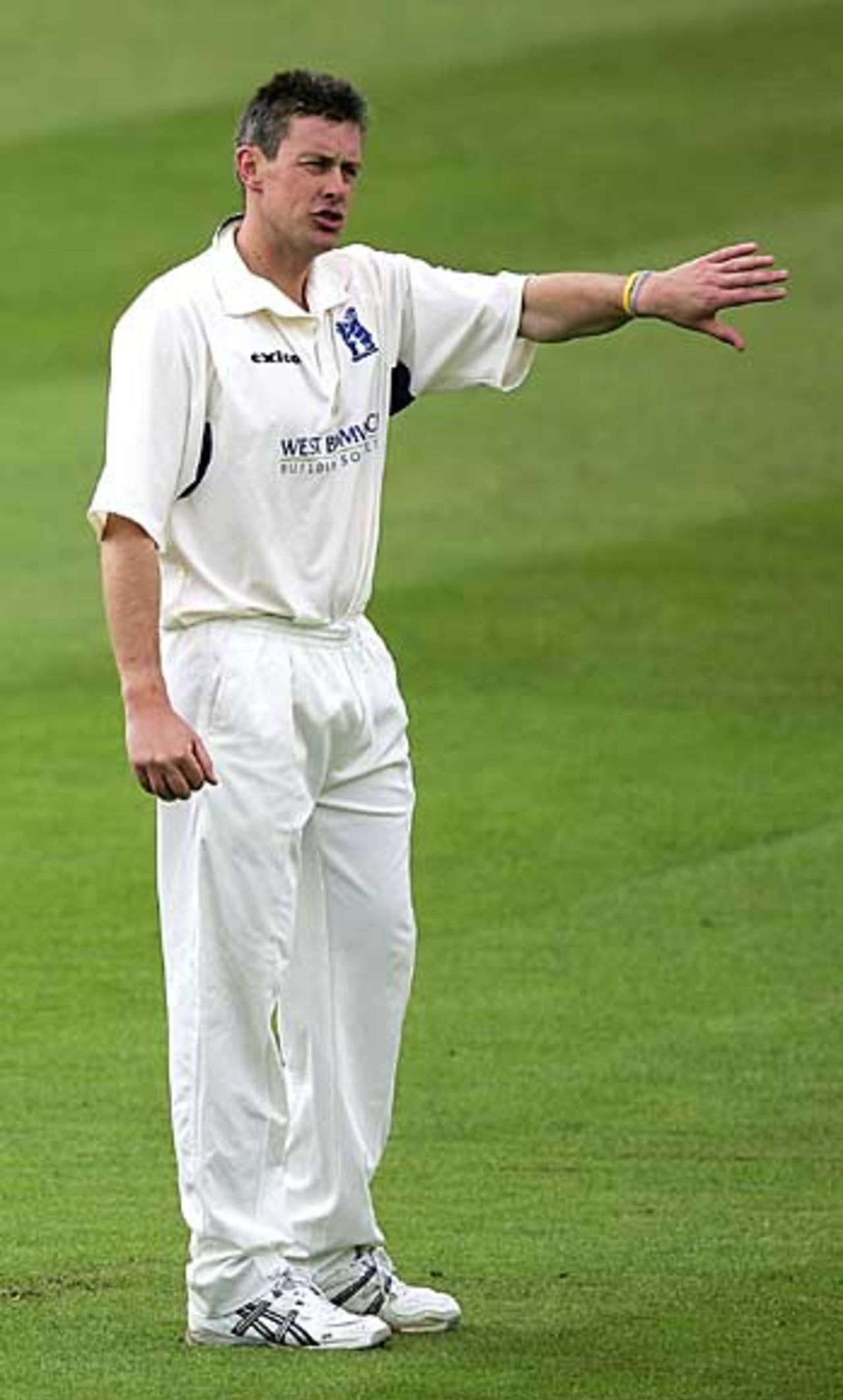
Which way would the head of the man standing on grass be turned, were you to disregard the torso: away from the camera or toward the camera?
toward the camera

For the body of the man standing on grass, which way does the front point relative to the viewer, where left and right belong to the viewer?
facing the viewer and to the right of the viewer
